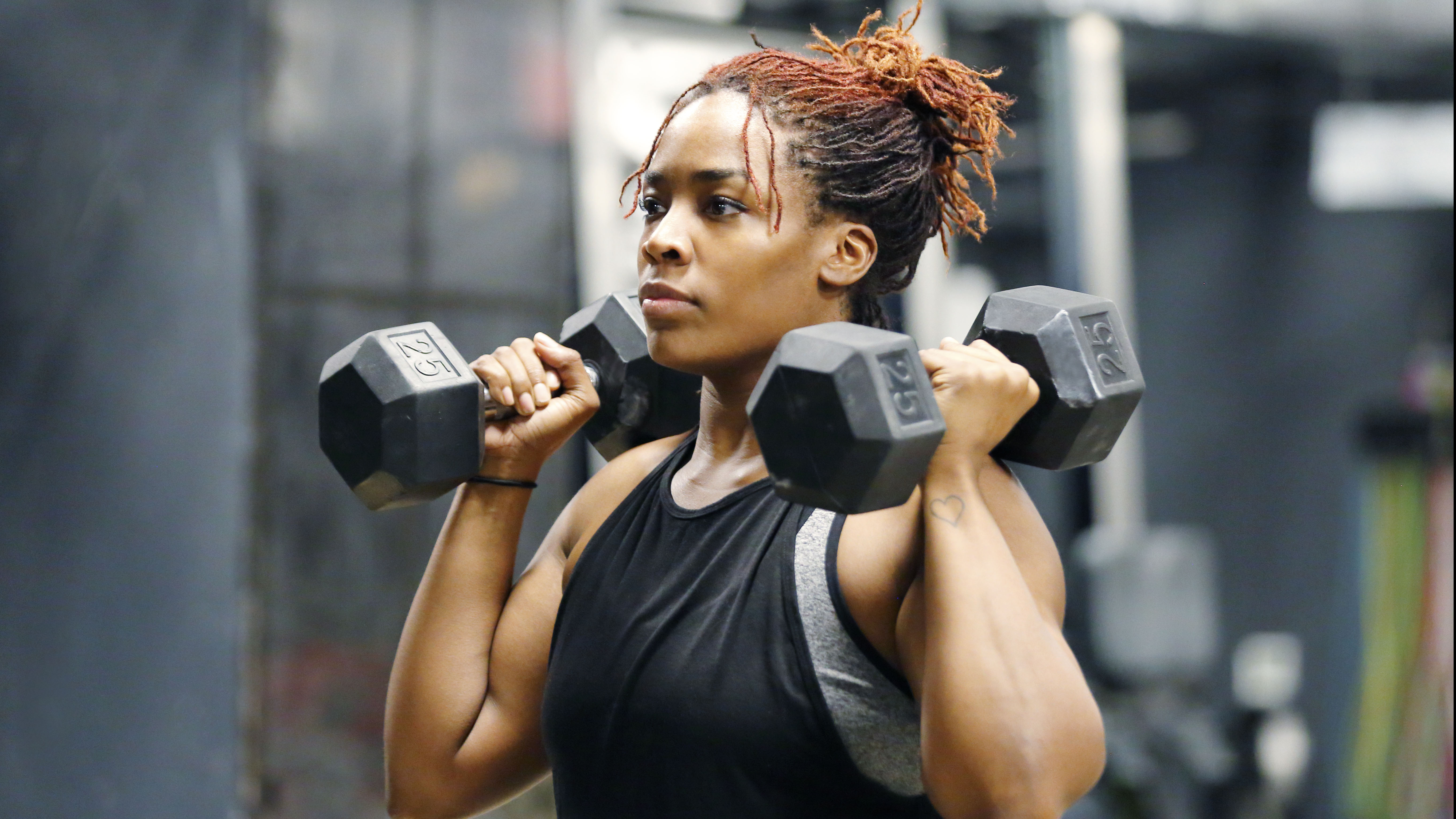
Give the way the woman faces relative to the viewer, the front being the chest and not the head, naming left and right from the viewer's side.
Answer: facing the viewer and to the left of the viewer

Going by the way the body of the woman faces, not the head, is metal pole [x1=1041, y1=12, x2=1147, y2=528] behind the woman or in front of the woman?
behind
